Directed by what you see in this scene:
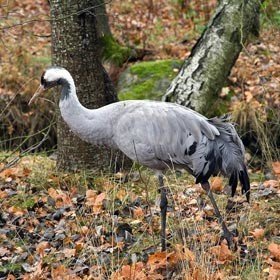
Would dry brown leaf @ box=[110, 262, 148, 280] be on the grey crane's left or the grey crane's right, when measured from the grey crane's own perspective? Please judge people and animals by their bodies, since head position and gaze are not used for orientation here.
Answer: on its left

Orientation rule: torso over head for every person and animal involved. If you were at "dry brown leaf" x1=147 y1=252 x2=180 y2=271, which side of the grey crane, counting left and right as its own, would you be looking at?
left

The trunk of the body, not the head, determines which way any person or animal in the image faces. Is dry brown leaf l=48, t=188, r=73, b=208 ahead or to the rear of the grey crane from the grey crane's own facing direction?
ahead

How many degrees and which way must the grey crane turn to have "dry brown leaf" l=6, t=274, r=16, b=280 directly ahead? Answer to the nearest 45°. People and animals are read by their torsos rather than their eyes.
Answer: approximately 45° to its left

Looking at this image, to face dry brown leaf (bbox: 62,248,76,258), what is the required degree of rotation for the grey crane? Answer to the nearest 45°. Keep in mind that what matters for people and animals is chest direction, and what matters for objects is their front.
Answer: approximately 45° to its left

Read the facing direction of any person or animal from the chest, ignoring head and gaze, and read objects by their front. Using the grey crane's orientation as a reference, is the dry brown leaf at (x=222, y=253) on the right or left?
on its left

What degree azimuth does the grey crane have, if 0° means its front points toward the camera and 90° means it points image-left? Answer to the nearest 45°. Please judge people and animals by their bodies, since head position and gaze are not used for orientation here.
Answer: approximately 90°

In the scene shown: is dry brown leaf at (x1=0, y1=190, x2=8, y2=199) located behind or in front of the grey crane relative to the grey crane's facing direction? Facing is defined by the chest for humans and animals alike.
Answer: in front

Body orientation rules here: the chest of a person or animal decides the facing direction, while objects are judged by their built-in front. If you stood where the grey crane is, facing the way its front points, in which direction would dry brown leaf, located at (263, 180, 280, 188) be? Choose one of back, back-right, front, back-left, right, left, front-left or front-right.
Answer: back-right

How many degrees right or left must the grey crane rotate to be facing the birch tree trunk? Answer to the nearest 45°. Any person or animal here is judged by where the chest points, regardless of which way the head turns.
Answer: approximately 90° to its right

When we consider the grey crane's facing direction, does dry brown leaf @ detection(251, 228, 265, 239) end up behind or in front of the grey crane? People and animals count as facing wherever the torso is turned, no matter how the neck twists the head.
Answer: behind

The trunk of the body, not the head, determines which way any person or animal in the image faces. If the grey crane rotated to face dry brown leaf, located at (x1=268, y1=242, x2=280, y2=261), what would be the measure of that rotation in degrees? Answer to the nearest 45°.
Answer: approximately 135° to its left
